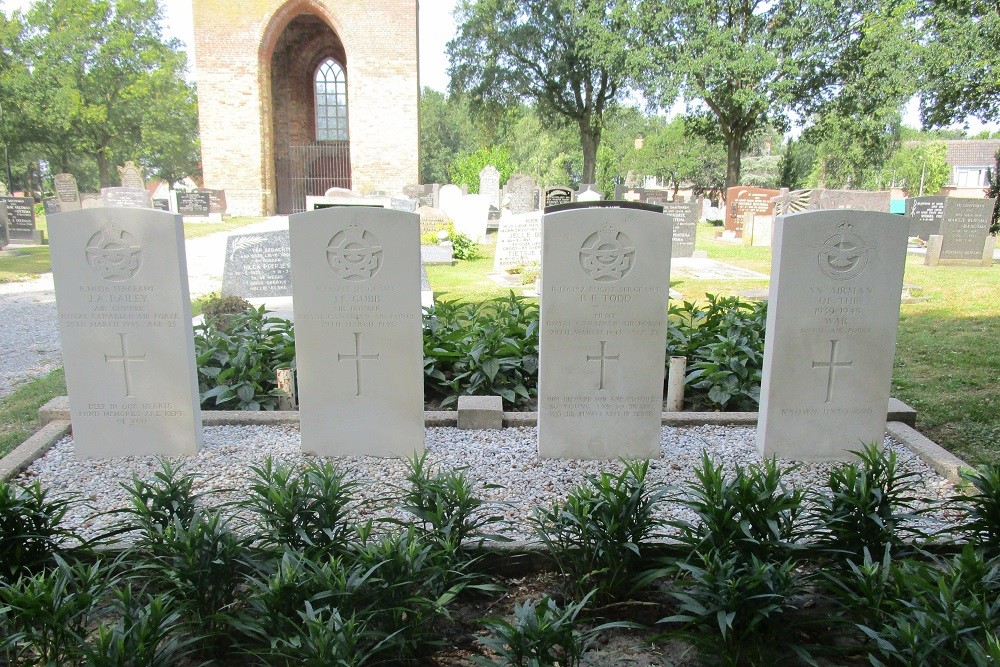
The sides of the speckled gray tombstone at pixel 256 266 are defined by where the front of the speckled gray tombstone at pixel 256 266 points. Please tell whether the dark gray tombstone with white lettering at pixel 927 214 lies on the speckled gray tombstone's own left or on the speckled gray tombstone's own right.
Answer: on the speckled gray tombstone's own left

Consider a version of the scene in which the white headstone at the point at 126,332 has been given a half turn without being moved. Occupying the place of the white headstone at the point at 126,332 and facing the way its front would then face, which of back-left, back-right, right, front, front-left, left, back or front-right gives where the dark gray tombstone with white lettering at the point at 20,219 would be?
front

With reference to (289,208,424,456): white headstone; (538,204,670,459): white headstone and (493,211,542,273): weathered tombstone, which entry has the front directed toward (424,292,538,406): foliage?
the weathered tombstone

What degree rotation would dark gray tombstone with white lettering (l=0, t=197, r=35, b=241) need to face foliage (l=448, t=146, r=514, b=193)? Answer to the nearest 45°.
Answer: approximately 90° to its left

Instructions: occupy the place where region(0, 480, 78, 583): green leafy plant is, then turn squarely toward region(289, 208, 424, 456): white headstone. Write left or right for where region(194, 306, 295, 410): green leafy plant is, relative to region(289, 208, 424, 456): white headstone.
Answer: left

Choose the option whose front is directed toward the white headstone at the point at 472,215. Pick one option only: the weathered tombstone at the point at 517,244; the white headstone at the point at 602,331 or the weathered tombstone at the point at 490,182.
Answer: the weathered tombstone at the point at 490,182

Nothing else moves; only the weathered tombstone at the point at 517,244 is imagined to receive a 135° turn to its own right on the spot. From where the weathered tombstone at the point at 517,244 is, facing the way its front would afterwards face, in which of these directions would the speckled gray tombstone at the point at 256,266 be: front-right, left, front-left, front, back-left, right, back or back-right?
left

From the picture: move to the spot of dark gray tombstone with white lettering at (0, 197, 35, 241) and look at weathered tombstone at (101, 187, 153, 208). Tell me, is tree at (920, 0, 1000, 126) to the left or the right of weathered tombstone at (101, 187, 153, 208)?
right

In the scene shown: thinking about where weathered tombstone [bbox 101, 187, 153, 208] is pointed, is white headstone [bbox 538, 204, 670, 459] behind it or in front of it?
in front

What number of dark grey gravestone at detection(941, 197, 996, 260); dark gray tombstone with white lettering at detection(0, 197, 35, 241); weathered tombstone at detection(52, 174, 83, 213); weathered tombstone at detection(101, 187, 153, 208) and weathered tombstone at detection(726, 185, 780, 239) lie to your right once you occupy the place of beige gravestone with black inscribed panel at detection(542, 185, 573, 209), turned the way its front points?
3

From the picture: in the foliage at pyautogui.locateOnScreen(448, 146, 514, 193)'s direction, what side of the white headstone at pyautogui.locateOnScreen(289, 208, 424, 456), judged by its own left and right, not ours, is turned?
back

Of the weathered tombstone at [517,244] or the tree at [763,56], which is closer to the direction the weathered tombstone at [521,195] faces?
the weathered tombstone

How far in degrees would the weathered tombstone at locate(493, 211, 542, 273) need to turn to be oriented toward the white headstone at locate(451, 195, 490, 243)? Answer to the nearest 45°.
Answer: approximately 180°

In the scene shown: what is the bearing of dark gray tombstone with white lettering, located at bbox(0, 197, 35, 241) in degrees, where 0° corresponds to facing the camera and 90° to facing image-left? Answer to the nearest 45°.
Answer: approximately 0°

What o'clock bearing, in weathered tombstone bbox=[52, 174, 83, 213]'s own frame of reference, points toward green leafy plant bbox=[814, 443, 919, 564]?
The green leafy plant is roughly at 12 o'clock from the weathered tombstone.
